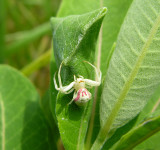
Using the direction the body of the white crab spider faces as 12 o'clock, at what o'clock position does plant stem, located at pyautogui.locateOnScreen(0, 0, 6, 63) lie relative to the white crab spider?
The plant stem is roughly at 11 o'clock from the white crab spider.

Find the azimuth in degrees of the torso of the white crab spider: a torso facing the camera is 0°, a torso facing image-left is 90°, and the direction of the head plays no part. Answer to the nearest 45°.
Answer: approximately 180°

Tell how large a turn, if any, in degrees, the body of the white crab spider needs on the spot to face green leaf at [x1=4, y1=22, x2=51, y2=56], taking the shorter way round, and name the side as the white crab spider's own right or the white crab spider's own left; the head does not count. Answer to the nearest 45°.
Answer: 0° — it already faces it
